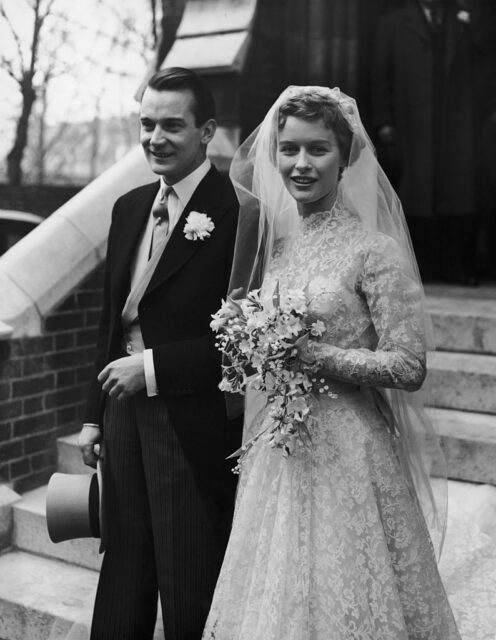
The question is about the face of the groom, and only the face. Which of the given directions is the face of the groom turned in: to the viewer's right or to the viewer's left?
to the viewer's left

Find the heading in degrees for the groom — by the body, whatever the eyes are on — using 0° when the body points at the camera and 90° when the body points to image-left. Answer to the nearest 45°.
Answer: approximately 45°

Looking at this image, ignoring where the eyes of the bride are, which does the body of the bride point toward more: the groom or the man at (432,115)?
the groom

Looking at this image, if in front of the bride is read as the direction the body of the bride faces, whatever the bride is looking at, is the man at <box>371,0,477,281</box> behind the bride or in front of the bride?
behind

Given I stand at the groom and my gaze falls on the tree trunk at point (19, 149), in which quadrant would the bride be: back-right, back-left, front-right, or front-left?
back-right

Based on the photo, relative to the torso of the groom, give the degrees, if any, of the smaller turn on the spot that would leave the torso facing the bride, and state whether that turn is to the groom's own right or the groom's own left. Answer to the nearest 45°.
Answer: approximately 90° to the groom's own left

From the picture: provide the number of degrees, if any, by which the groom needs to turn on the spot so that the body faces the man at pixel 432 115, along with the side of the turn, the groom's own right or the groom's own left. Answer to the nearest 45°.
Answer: approximately 180°

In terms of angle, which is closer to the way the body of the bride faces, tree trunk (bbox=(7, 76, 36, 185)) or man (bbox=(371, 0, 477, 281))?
the tree trunk

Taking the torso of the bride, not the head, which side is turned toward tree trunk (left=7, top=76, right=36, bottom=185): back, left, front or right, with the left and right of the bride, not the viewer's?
right
